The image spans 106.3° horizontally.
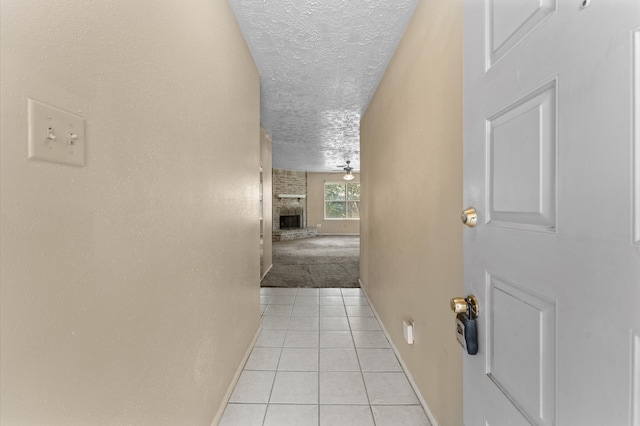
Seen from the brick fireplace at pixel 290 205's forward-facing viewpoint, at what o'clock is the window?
The window is roughly at 10 o'clock from the brick fireplace.

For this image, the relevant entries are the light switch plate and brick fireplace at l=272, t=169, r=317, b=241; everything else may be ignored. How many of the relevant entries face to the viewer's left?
0

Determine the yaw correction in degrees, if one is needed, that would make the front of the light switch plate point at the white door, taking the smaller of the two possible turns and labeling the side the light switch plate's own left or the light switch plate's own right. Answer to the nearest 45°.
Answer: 0° — it already faces it

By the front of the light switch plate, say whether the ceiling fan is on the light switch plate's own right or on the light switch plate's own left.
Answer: on the light switch plate's own left

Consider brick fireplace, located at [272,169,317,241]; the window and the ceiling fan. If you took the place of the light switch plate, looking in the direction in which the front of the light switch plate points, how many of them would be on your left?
3

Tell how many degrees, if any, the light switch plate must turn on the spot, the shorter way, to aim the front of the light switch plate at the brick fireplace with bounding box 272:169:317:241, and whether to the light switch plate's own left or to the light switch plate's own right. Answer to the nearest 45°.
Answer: approximately 90° to the light switch plate's own left

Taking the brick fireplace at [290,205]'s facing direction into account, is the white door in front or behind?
in front

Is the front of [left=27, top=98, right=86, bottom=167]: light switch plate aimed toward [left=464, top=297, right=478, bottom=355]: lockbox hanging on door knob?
yes

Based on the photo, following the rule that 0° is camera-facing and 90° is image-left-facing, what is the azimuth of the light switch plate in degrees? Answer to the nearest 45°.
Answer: approximately 315°

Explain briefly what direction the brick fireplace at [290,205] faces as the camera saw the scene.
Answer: facing the viewer and to the right of the viewer

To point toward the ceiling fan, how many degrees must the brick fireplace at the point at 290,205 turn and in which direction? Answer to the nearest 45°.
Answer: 0° — it already faces it
